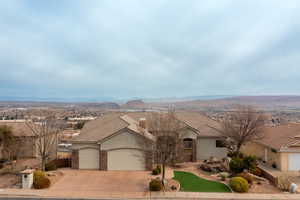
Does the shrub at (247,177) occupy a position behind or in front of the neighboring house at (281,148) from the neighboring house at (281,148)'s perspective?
in front

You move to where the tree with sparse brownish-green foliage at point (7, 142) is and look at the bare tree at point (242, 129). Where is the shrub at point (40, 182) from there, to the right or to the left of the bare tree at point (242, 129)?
right

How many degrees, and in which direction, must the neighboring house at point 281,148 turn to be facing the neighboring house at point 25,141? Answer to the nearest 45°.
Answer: approximately 90° to its right

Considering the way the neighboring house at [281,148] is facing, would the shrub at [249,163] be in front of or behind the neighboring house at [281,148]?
in front

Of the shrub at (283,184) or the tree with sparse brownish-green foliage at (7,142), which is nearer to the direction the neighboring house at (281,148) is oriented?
the shrub

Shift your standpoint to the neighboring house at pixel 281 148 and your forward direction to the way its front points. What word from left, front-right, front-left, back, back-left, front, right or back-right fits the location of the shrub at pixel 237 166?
front-right

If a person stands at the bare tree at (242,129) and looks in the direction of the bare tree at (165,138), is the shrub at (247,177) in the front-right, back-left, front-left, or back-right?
front-left

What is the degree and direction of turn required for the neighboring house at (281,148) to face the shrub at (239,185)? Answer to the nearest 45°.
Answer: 0° — it already faces it

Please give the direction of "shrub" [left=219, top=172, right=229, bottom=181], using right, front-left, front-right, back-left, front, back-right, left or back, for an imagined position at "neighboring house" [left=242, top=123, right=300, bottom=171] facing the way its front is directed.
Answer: front-right

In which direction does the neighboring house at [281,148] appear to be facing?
toward the camera

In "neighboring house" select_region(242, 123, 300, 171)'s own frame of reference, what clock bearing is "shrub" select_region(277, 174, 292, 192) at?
The shrub is roughly at 12 o'clock from the neighboring house.

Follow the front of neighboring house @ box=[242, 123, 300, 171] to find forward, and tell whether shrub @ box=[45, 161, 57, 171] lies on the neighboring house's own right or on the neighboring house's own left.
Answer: on the neighboring house's own right

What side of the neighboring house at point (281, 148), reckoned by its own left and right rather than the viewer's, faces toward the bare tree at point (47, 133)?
right

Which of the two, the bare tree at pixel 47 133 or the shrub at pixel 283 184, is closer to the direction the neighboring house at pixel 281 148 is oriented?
the shrub
